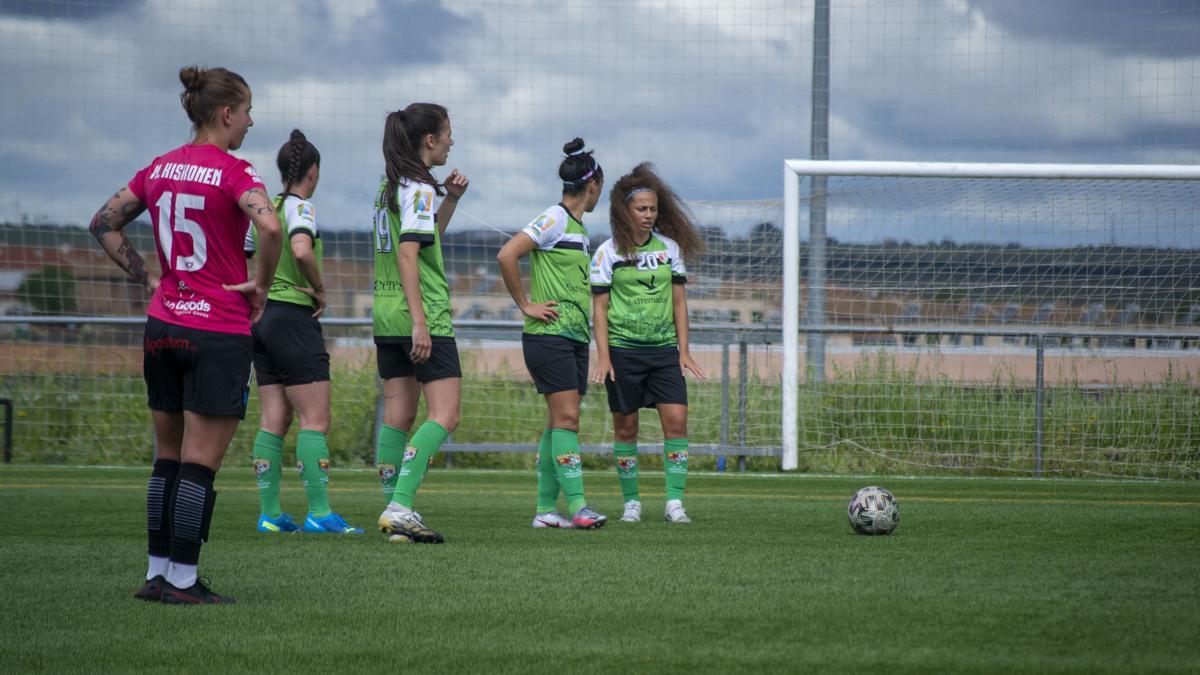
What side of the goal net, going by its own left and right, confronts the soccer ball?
front

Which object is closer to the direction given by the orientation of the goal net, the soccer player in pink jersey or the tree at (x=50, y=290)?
the soccer player in pink jersey

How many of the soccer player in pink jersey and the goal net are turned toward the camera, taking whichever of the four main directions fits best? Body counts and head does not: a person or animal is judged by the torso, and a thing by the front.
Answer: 1

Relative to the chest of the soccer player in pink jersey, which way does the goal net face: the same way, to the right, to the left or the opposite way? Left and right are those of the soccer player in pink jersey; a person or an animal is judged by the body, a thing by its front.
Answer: the opposite way

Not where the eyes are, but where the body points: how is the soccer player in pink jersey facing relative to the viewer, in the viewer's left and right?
facing away from the viewer and to the right of the viewer

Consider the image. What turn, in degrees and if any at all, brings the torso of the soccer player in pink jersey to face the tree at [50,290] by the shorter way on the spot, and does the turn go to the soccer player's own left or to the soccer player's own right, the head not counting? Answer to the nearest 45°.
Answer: approximately 45° to the soccer player's own left

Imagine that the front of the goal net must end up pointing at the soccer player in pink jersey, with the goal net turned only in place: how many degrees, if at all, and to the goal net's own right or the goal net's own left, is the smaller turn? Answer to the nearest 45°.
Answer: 0° — it already faces them

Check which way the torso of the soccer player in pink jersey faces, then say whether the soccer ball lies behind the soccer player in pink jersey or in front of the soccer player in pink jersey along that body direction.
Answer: in front

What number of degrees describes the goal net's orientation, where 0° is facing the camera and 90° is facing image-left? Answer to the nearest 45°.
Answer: approximately 0°

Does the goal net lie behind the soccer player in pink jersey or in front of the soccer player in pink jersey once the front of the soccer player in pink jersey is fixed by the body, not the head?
in front
